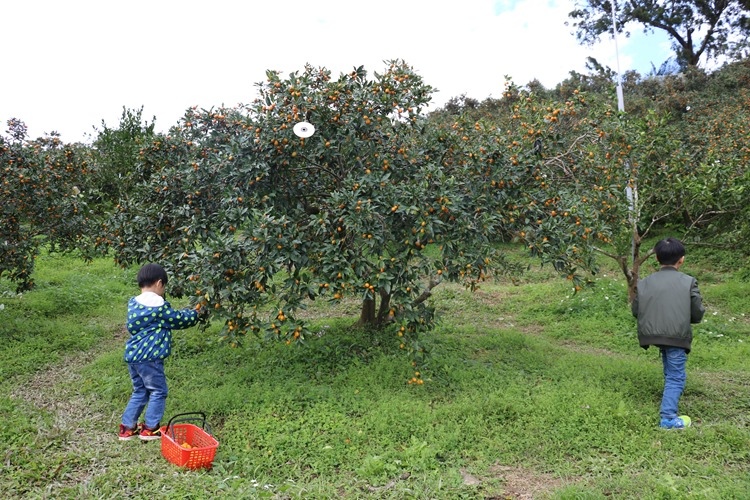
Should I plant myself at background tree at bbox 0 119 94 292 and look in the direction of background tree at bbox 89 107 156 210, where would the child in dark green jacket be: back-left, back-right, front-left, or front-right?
back-right

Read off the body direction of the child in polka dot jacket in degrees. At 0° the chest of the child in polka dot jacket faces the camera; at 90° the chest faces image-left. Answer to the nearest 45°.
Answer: approximately 225°

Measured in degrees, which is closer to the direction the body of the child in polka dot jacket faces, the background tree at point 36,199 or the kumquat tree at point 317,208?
the kumquat tree

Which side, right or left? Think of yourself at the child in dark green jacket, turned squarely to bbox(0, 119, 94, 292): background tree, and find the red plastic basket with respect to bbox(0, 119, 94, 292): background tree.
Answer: left

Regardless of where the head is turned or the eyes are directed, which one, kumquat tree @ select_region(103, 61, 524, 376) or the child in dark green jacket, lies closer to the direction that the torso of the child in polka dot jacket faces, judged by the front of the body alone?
the kumquat tree

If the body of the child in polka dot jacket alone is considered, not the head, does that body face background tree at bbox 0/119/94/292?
no

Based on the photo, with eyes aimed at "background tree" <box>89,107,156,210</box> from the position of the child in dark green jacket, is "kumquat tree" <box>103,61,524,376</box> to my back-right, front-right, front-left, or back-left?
front-left

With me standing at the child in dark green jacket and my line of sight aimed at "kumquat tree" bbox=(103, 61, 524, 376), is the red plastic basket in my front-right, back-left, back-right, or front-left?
front-left

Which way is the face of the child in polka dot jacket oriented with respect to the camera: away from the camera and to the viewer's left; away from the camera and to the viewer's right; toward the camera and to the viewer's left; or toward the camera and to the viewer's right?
away from the camera and to the viewer's right

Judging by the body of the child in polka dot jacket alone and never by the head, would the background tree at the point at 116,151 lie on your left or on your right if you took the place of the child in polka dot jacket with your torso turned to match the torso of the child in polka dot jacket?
on your left
